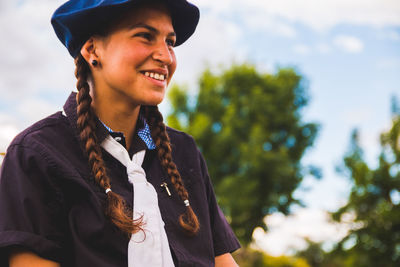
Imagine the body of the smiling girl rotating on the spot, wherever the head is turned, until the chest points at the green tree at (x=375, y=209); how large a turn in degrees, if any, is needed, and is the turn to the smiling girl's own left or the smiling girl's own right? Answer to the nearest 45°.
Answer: approximately 90° to the smiling girl's own left

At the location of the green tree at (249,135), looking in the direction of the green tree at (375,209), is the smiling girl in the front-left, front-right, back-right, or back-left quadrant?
back-right

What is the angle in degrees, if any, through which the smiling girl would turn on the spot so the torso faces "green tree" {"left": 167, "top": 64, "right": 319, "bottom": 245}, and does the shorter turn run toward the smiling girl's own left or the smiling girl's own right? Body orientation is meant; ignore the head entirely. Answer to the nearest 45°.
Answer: approximately 135° to the smiling girl's own left

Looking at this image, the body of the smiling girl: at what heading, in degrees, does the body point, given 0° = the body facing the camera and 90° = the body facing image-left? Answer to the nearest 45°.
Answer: approximately 315°
